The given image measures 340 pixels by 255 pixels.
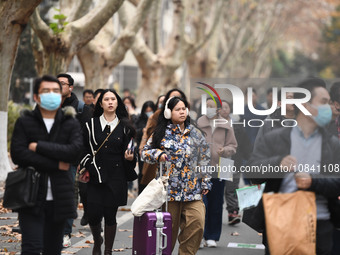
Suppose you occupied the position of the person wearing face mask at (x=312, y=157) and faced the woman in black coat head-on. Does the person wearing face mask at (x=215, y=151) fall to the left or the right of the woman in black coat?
right

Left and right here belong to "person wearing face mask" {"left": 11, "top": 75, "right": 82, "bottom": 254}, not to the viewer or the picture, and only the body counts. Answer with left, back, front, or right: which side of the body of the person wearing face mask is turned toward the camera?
front

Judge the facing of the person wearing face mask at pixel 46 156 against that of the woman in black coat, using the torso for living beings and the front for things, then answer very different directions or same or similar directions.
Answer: same or similar directions

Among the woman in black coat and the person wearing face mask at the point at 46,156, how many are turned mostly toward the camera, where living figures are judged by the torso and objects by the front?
2

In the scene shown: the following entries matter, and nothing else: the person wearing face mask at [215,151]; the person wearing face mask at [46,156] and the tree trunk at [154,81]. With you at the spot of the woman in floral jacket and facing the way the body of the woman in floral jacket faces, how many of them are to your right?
1

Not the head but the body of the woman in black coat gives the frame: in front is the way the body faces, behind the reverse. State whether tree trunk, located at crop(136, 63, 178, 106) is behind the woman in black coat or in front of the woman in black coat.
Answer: behind

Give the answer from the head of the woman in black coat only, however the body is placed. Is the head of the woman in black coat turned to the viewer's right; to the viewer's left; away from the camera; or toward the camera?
toward the camera

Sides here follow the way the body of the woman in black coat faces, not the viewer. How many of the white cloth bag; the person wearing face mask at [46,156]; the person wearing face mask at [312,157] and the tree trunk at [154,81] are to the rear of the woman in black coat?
1

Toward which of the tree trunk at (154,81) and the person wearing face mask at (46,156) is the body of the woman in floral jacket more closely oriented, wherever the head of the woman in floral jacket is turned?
the person wearing face mask

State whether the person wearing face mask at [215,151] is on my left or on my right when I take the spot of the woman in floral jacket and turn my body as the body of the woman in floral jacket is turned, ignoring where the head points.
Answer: on my left

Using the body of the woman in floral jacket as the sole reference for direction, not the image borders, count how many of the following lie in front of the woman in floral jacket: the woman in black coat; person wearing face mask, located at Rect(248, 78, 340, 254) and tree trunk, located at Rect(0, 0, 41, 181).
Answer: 1

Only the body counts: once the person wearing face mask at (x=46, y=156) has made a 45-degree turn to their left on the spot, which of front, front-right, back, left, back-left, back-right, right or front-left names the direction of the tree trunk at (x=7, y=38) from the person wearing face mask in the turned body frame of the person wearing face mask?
back-left

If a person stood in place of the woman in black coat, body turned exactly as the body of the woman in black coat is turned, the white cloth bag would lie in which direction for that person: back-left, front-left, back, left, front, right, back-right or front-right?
front-left

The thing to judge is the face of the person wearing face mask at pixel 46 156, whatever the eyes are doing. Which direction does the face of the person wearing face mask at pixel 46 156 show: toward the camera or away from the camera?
toward the camera

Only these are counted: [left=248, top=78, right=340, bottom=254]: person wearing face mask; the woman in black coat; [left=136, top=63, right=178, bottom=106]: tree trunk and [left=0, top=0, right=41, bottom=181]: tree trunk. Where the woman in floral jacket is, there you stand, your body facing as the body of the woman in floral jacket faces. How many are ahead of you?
1

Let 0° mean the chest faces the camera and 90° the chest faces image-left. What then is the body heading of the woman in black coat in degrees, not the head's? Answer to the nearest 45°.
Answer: approximately 0°
